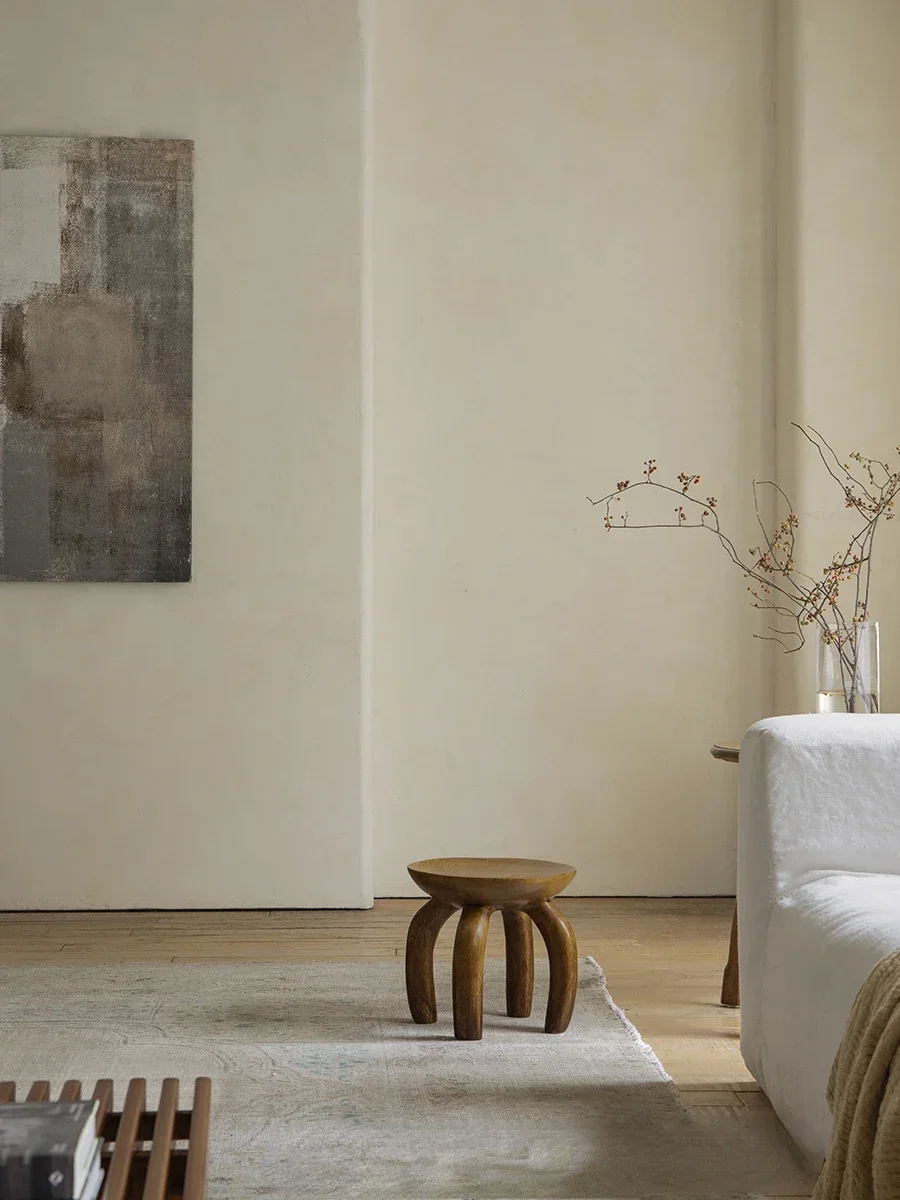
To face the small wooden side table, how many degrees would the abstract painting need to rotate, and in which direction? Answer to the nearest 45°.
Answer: approximately 45° to its left

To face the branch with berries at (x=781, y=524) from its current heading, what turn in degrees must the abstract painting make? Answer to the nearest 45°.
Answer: approximately 90° to its left

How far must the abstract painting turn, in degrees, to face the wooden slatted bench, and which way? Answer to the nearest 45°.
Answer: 0° — it already faces it

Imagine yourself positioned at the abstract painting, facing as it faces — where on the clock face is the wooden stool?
The wooden stool is roughly at 11 o'clock from the abstract painting.

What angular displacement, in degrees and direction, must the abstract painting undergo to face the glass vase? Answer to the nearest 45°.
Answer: approximately 45° to its left

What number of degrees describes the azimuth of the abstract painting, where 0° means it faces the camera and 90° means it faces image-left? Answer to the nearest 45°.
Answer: approximately 0°

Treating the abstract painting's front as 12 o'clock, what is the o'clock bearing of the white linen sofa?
The white linen sofa is roughly at 11 o'clock from the abstract painting.
